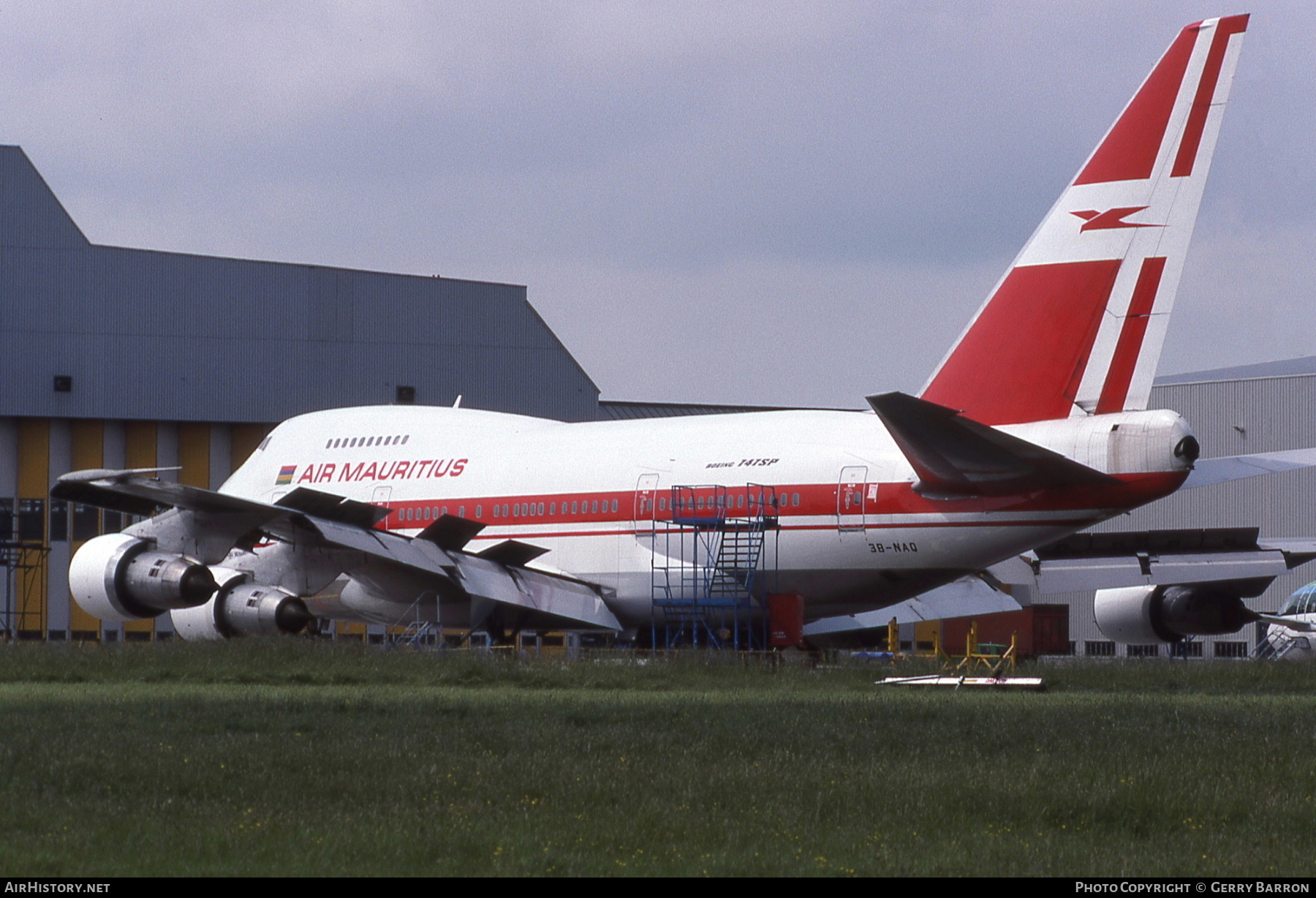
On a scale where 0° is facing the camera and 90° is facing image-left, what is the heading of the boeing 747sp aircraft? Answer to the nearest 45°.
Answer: approximately 135°

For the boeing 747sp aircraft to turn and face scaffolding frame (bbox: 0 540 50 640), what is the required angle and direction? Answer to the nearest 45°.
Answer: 0° — it already faces it

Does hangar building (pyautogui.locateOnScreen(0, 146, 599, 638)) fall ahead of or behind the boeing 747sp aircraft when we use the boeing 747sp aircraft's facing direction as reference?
ahead
